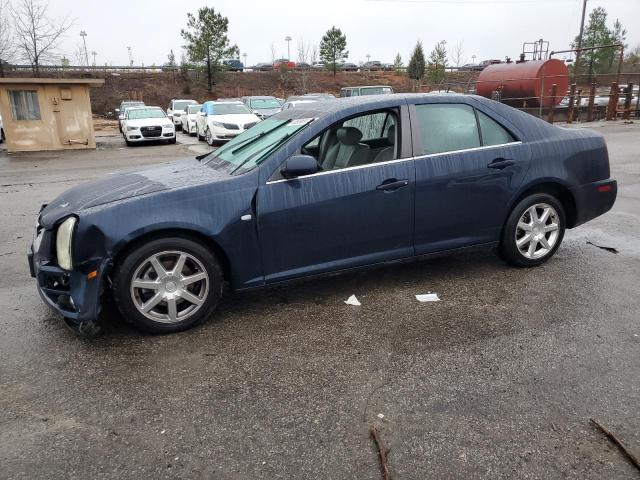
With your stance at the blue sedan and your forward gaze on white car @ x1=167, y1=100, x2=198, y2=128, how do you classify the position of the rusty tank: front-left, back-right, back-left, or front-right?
front-right

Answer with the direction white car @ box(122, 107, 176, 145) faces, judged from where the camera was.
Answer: facing the viewer

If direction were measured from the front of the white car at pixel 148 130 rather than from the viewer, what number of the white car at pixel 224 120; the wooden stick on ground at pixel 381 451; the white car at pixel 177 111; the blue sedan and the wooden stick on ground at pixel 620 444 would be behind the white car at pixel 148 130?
1

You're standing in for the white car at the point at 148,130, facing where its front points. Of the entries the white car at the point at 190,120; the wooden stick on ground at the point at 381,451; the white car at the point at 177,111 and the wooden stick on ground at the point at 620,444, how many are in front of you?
2

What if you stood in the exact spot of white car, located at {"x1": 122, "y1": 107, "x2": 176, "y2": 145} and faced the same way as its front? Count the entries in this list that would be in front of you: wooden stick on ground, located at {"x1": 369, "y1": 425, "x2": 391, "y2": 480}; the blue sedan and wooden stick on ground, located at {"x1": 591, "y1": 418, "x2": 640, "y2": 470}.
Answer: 3

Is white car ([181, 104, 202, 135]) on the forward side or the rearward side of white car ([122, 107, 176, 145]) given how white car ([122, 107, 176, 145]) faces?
on the rearward side

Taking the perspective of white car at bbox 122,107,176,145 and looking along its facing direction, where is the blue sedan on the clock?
The blue sedan is roughly at 12 o'clock from the white car.

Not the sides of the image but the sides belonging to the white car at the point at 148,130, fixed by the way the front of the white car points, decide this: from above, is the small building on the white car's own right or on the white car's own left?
on the white car's own right

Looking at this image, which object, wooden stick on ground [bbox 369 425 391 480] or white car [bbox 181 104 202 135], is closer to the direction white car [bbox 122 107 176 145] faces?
the wooden stick on ground

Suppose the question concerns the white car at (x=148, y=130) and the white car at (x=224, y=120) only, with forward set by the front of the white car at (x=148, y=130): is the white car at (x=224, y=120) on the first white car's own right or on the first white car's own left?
on the first white car's own left

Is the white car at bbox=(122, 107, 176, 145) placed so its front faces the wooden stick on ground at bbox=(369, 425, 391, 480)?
yes

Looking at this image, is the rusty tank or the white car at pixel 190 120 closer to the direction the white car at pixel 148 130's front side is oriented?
the rusty tank

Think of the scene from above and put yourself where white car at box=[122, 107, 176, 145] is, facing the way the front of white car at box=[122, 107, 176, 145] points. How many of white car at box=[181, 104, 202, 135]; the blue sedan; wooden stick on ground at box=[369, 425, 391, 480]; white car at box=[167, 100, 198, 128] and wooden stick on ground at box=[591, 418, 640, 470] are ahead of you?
3

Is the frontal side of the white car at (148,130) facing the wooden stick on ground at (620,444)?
yes

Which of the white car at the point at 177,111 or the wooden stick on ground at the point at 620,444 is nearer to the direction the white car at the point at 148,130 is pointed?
the wooden stick on ground
